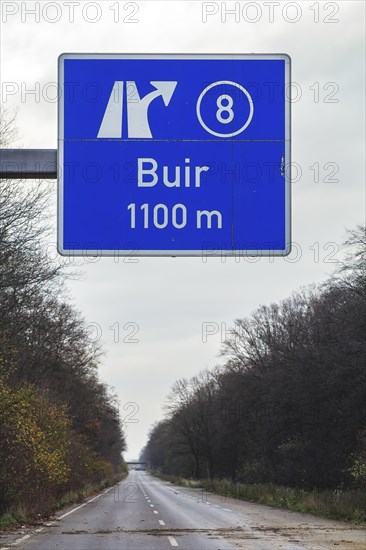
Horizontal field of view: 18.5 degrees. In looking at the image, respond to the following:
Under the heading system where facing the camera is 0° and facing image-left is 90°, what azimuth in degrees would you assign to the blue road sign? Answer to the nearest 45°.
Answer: approximately 0°
